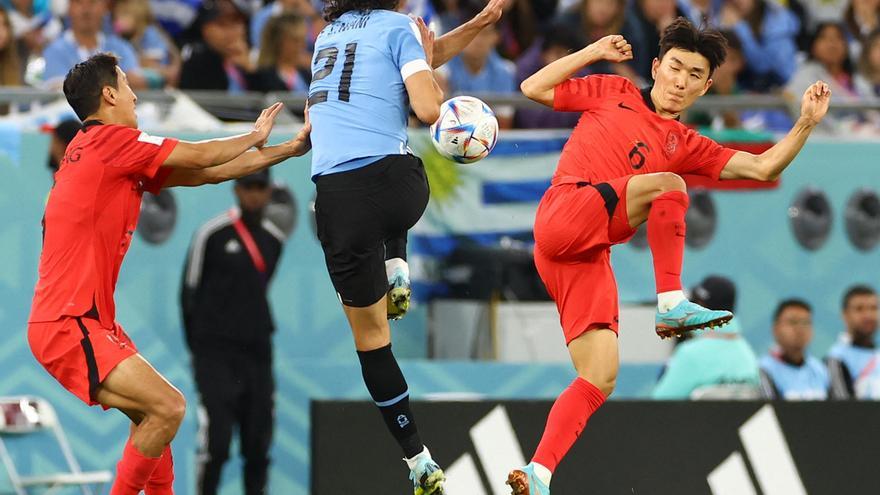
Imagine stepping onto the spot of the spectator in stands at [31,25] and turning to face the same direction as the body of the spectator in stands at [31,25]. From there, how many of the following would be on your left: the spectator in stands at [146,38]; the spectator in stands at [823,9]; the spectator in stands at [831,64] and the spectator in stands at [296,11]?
4

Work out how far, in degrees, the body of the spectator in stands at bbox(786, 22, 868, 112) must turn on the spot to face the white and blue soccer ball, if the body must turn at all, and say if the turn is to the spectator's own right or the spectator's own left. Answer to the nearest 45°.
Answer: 0° — they already face it

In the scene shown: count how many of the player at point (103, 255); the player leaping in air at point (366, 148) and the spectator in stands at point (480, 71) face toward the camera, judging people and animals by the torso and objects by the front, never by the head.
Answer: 1

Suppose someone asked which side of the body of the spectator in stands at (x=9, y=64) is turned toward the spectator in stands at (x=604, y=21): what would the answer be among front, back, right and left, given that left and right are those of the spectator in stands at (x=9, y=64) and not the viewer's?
left

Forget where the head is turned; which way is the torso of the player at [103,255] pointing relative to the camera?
to the viewer's right

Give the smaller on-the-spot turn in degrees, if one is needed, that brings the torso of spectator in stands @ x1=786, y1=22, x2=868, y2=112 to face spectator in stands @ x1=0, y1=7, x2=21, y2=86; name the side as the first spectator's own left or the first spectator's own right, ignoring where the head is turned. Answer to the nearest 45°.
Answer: approximately 45° to the first spectator's own right

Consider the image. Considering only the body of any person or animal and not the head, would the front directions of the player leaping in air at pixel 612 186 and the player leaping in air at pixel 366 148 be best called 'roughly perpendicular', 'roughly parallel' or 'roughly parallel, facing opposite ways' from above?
roughly perpendicular

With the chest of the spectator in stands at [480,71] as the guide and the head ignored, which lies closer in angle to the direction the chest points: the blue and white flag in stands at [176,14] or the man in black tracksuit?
the man in black tracksuit

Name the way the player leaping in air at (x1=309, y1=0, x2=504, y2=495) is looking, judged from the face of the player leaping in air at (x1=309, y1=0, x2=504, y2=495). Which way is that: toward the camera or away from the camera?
away from the camera
